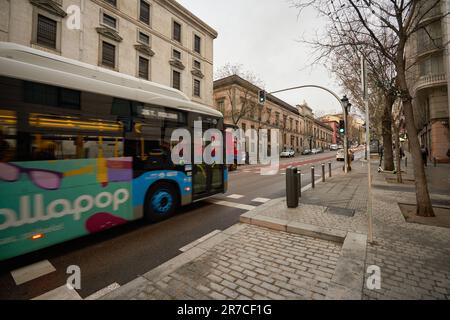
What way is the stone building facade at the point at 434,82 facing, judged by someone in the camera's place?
facing the viewer and to the left of the viewer

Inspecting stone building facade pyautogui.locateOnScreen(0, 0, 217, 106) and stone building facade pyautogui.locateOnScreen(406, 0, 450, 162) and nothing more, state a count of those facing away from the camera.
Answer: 0

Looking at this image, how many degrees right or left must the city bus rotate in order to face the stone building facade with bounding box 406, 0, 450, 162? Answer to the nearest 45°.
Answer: approximately 45° to its right

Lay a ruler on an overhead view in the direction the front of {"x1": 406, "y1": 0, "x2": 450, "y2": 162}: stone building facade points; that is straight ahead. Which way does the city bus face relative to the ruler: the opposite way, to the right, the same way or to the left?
to the right

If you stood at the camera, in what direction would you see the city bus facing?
facing away from the viewer and to the right of the viewer

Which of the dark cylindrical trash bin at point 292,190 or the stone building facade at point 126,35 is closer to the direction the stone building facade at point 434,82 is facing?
the stone building facade

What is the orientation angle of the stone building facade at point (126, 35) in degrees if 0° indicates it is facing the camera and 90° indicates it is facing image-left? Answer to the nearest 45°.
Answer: approximately 315°

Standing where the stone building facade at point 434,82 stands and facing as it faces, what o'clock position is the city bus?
The city bus is roughly at 11 o'clock from the stone building facade.

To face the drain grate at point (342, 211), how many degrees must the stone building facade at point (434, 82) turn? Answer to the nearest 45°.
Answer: approximately 45° to its left

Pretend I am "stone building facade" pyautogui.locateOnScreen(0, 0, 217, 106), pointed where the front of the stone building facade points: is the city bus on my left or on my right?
on my right

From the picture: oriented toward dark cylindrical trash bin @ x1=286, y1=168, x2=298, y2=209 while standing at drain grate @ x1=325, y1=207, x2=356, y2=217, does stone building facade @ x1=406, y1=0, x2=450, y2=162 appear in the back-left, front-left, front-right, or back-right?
back-right

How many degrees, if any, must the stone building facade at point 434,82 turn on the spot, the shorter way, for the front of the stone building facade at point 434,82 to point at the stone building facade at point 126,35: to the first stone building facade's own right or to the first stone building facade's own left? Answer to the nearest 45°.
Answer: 0° — it already faces it

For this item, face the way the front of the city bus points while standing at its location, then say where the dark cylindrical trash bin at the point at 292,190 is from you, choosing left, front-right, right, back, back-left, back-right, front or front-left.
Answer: front-right

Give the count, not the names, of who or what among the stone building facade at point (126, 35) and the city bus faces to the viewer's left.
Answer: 0

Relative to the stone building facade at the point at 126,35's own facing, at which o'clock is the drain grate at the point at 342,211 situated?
The drain grate is roughly at 1 o'clock from the stone building facade.

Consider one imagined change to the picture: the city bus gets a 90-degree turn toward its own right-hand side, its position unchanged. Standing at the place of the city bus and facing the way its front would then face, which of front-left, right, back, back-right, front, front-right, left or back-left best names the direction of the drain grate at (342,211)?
front-left

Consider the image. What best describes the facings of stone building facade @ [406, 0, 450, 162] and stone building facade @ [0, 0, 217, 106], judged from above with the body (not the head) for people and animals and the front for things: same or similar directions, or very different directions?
very different directions

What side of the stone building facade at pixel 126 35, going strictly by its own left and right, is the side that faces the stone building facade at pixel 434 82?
front

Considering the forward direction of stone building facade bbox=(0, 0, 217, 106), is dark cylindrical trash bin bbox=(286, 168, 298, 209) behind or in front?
in front
